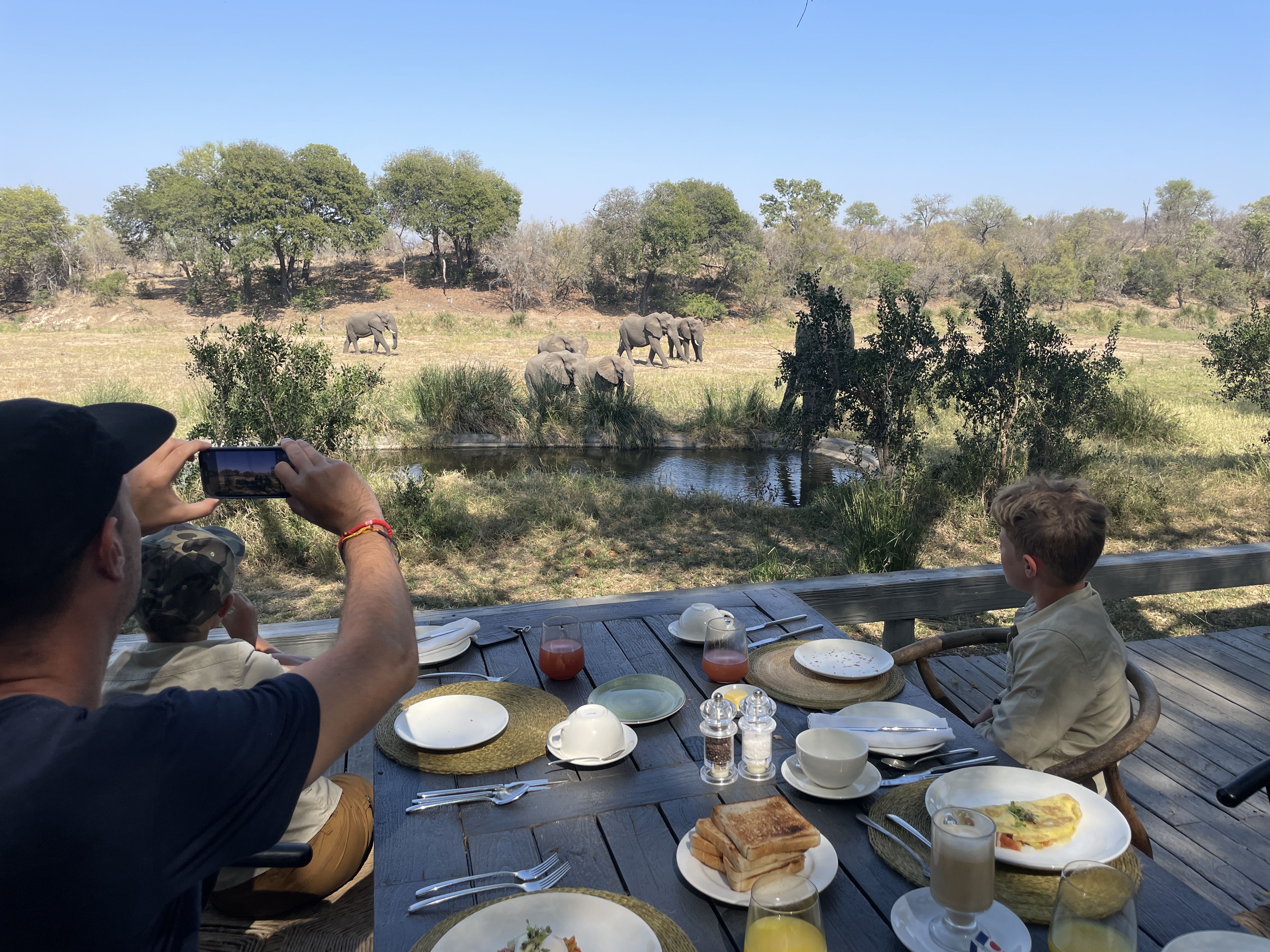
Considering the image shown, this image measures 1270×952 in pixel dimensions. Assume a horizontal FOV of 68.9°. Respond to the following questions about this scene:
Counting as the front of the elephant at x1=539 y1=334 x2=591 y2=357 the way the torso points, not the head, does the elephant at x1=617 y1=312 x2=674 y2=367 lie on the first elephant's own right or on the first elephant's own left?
on the first elephant's own left

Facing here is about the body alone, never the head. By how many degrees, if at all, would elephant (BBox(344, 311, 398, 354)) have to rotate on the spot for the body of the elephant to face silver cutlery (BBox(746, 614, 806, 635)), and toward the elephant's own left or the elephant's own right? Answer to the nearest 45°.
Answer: approximately 90° to the elephant's own right

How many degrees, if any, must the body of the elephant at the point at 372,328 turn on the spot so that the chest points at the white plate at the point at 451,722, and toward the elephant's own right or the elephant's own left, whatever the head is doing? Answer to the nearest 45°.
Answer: approximately 90° to the elephant's own right

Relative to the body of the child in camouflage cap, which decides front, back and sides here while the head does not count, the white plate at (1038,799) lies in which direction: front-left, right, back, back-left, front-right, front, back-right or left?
right

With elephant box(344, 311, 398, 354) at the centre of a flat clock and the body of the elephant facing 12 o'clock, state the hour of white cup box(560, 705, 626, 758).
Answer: The white cup is roughly at 3 o'clock from the elephant.

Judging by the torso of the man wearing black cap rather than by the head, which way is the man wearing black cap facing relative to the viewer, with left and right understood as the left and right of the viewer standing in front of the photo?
facing away from the viewer and to the right of the viewer

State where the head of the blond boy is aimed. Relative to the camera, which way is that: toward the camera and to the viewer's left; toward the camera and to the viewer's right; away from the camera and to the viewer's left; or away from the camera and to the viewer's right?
away from the camera and to the viewer's left

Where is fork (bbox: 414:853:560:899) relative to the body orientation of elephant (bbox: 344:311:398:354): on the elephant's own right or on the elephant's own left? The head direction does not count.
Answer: on the elephant's own right
